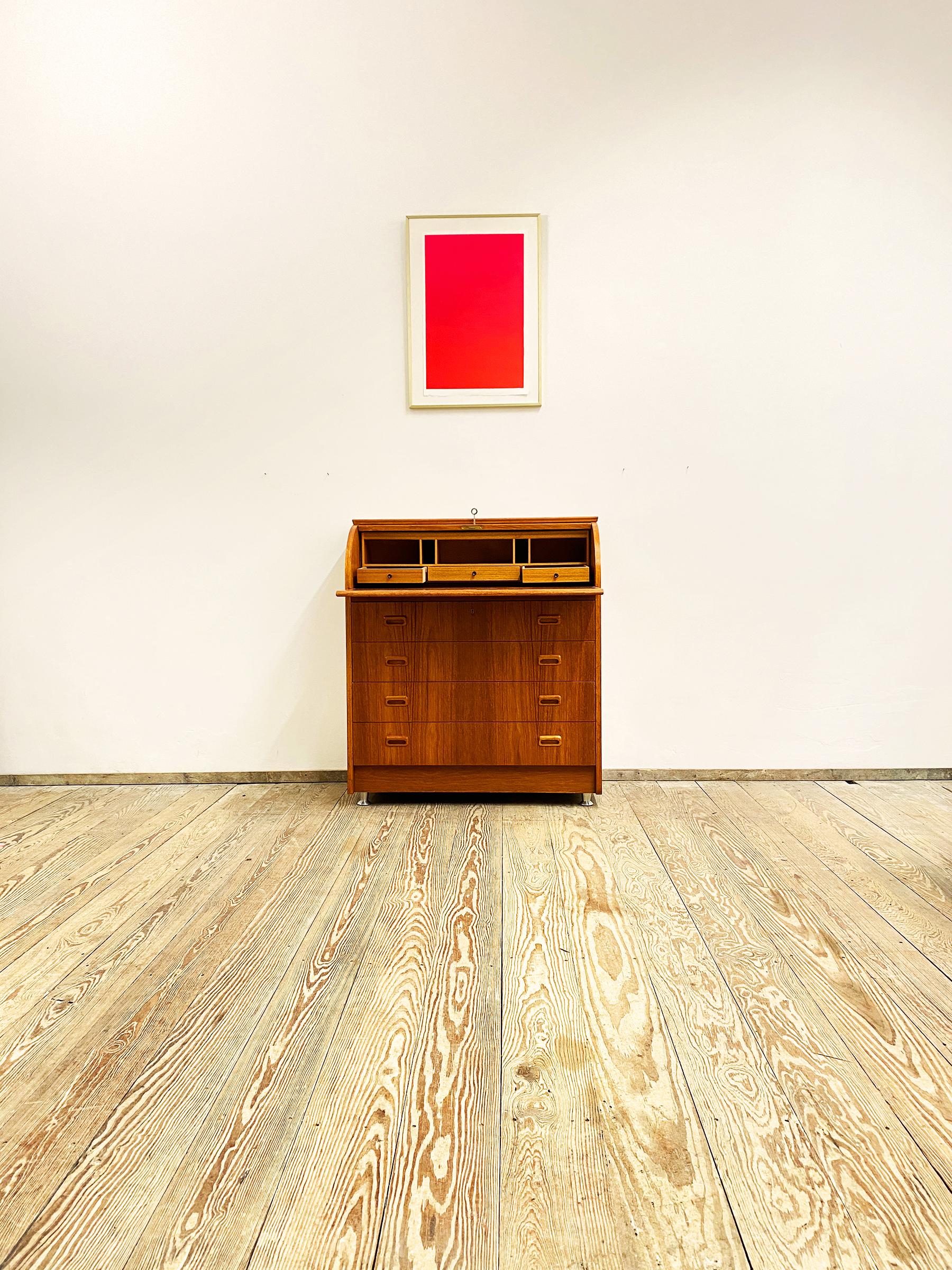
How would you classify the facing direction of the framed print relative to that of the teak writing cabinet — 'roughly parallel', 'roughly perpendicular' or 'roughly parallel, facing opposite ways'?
roughly parallel

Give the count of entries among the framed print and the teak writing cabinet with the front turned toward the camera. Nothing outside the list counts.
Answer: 2

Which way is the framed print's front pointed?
toward the camera

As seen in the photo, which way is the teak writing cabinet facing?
toward the camera
